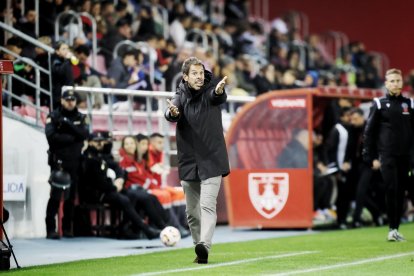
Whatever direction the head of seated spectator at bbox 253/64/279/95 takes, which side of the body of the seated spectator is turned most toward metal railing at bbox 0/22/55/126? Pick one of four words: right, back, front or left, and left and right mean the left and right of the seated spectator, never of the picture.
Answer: right

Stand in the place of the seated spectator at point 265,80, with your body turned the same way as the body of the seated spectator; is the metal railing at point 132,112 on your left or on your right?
on your right

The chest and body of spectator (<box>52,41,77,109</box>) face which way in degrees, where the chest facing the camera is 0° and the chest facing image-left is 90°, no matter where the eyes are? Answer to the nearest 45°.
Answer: approximately 315°

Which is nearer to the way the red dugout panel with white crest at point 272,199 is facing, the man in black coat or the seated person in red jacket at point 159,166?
the man in black coat

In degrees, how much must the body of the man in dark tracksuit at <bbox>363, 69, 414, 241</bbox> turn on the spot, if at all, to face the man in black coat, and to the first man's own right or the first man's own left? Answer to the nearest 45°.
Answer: approximately 45° to the first man's own right
